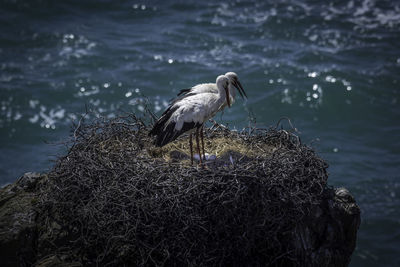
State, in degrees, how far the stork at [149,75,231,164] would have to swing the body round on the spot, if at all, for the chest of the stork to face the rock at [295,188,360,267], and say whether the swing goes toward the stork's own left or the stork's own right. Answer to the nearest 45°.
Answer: approximately 45° to the stork's own right

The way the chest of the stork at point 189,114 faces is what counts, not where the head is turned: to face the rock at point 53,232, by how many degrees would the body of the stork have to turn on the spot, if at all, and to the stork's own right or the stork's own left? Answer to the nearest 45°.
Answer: approximately 135° to the stork's own right

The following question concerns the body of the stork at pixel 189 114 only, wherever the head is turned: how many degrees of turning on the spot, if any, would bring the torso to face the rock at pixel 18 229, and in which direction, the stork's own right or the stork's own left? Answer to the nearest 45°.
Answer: approximately 135° to the stork's own right

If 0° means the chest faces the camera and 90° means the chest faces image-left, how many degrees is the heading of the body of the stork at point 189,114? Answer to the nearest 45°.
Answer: approximately 270°
